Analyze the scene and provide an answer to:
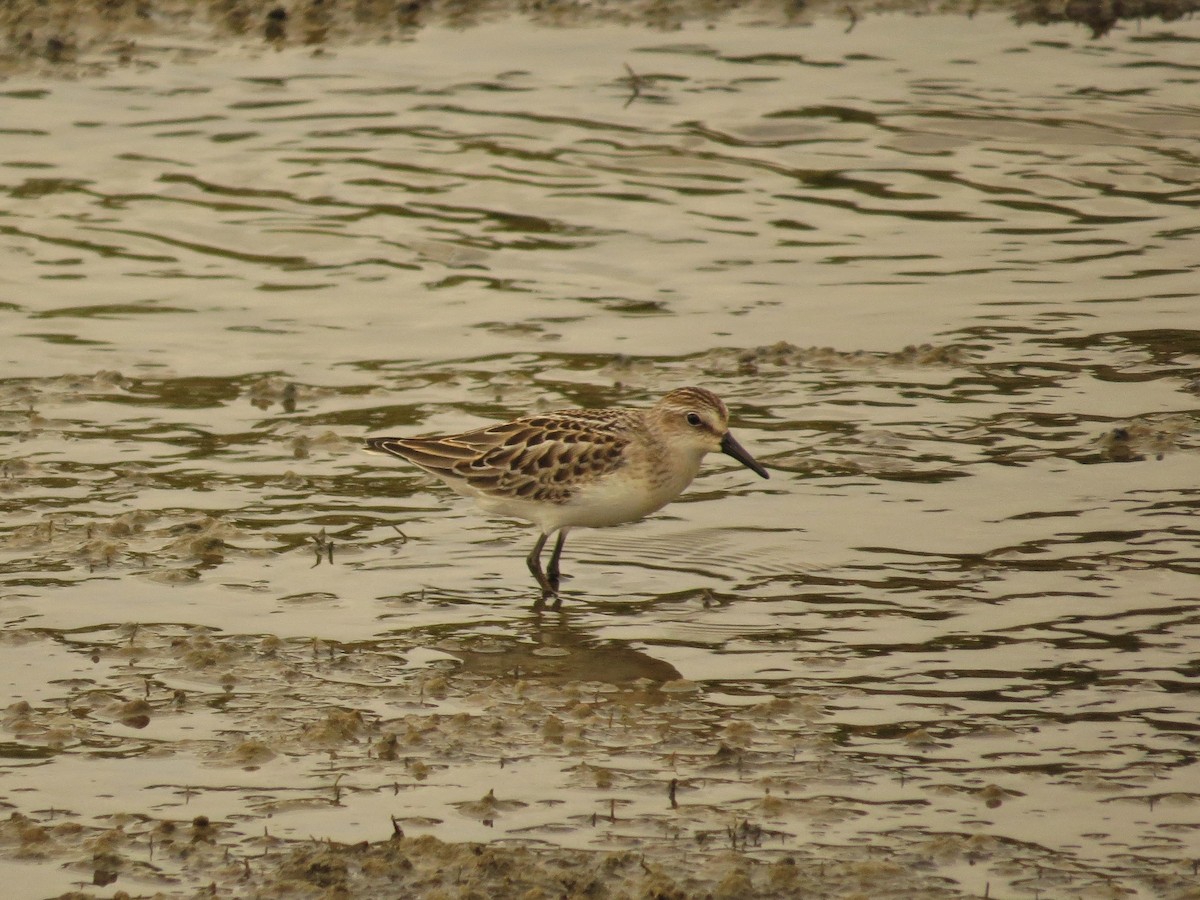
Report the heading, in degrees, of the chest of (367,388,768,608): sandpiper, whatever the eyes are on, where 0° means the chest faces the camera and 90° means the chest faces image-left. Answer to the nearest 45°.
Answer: approximately 270°
